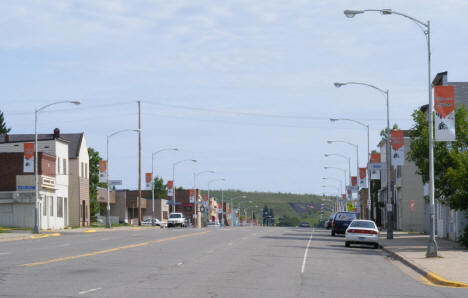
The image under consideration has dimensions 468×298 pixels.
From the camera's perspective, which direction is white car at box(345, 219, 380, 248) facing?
away from the camera

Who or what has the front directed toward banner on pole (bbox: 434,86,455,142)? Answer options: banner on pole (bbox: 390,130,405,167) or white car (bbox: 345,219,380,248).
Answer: banner on pole (bbox: 390,130,405,167)

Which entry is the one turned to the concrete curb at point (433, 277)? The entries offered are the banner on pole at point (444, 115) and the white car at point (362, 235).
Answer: the banner on pole

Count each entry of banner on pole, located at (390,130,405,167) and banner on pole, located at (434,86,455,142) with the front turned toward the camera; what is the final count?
2

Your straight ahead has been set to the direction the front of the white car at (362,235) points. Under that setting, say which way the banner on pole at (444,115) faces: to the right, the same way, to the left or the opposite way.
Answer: the opposite way

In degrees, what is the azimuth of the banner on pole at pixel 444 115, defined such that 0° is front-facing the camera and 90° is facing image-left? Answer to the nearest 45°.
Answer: approximately 0°

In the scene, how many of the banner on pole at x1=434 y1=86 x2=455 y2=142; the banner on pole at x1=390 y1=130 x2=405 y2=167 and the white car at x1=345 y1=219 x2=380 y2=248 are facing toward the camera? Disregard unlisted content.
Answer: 2

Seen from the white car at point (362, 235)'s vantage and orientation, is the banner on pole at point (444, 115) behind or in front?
behind

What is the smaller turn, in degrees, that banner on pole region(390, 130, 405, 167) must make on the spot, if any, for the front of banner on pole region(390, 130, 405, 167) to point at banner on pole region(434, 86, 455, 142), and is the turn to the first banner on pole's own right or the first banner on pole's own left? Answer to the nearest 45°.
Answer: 0° — it already faces it

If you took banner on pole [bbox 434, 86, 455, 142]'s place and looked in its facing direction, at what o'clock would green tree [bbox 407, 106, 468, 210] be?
The green tree is roughly at 6 o'clock from the banner on pole.
